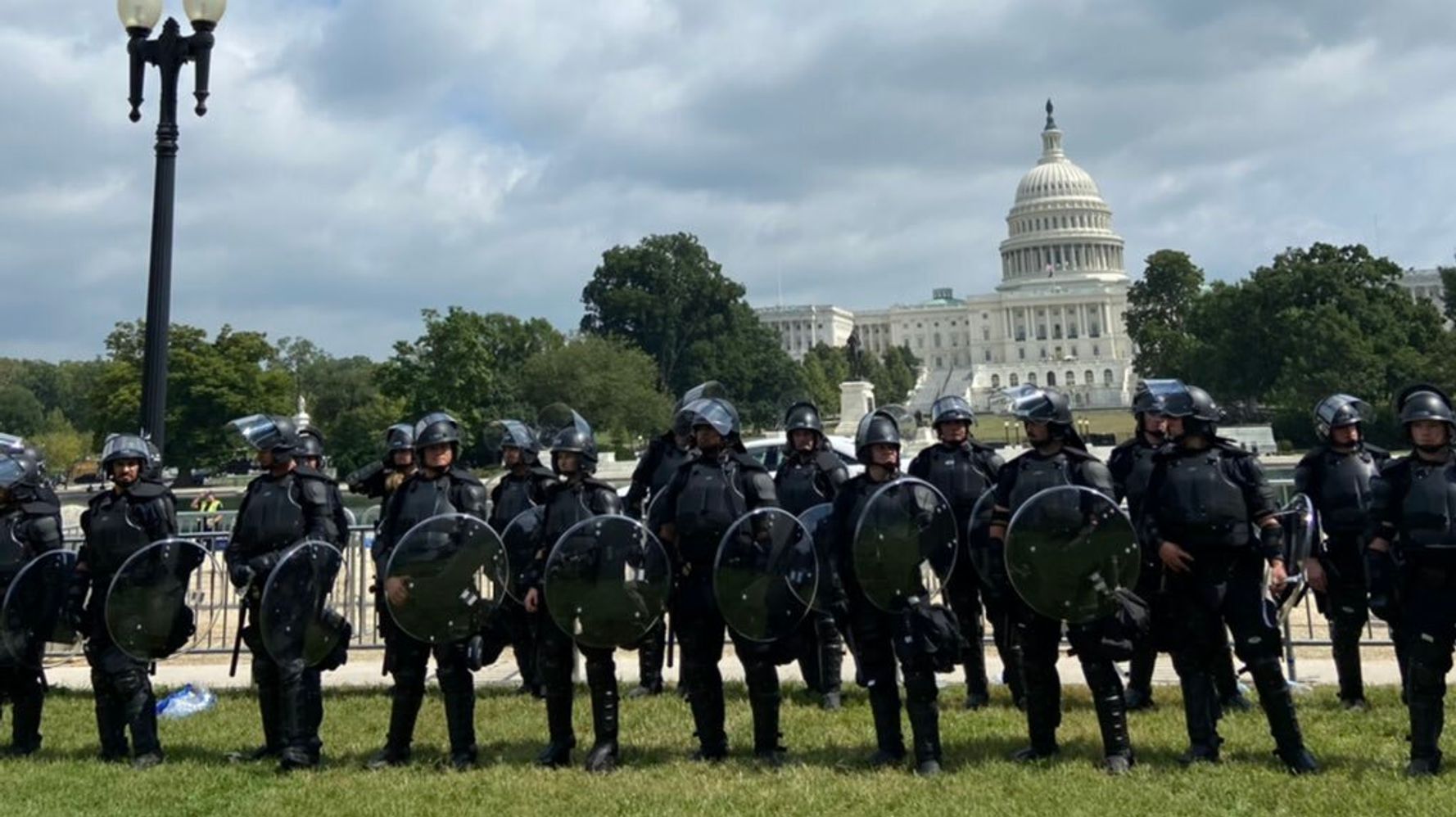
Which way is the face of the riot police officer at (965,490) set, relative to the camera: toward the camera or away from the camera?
toward the camera

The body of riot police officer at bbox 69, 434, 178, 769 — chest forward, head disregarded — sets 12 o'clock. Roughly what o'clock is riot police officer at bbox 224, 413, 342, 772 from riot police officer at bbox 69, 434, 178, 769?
riot police officer at bbox 224, 413, 342, 772 is roughly at 10 o'clock from riot police officer at bbox 69, 434, 178, 769.

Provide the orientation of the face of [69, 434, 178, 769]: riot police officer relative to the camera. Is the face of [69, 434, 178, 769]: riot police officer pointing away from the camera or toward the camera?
toward the camera

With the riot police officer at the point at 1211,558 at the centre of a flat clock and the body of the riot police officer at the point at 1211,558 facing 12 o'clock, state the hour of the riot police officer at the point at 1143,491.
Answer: the riot police officer at the point at 1143,491 is roughly at 4 o'clock from the riot police officer at the point at 1211,558.

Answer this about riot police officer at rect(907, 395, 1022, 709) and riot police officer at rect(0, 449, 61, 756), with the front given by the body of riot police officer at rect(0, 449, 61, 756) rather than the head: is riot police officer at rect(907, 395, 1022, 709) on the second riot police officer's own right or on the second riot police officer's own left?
on the second riot police officer's own left

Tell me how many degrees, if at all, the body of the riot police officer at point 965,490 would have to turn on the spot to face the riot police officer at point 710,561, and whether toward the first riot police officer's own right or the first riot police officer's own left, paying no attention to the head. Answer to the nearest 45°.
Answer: approximately 45° to the first riot police officer's own right

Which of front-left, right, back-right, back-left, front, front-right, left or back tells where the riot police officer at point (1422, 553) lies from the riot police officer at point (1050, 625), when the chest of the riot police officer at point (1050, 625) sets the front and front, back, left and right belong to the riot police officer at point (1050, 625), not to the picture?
back-left

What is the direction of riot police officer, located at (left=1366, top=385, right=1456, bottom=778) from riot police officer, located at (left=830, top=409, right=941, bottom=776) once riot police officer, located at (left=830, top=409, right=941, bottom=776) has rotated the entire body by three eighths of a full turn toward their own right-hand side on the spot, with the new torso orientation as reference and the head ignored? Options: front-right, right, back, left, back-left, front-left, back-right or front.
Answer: back

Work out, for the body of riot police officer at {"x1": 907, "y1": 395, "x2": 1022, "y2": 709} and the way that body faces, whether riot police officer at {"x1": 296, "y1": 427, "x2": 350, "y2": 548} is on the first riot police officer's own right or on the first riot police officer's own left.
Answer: on the first riot police officer's own right

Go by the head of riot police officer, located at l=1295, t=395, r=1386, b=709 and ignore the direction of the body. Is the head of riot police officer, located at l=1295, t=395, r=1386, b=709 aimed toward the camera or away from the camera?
toward the camera

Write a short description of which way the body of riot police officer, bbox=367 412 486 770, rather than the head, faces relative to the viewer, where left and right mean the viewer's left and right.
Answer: facing the viewer

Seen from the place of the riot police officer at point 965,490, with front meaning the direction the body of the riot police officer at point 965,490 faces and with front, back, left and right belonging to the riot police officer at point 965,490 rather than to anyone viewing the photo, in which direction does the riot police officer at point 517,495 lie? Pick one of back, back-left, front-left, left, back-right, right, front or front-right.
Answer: right

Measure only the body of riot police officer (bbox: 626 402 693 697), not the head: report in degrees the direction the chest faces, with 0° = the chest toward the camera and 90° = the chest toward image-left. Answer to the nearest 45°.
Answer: approximately 45°
